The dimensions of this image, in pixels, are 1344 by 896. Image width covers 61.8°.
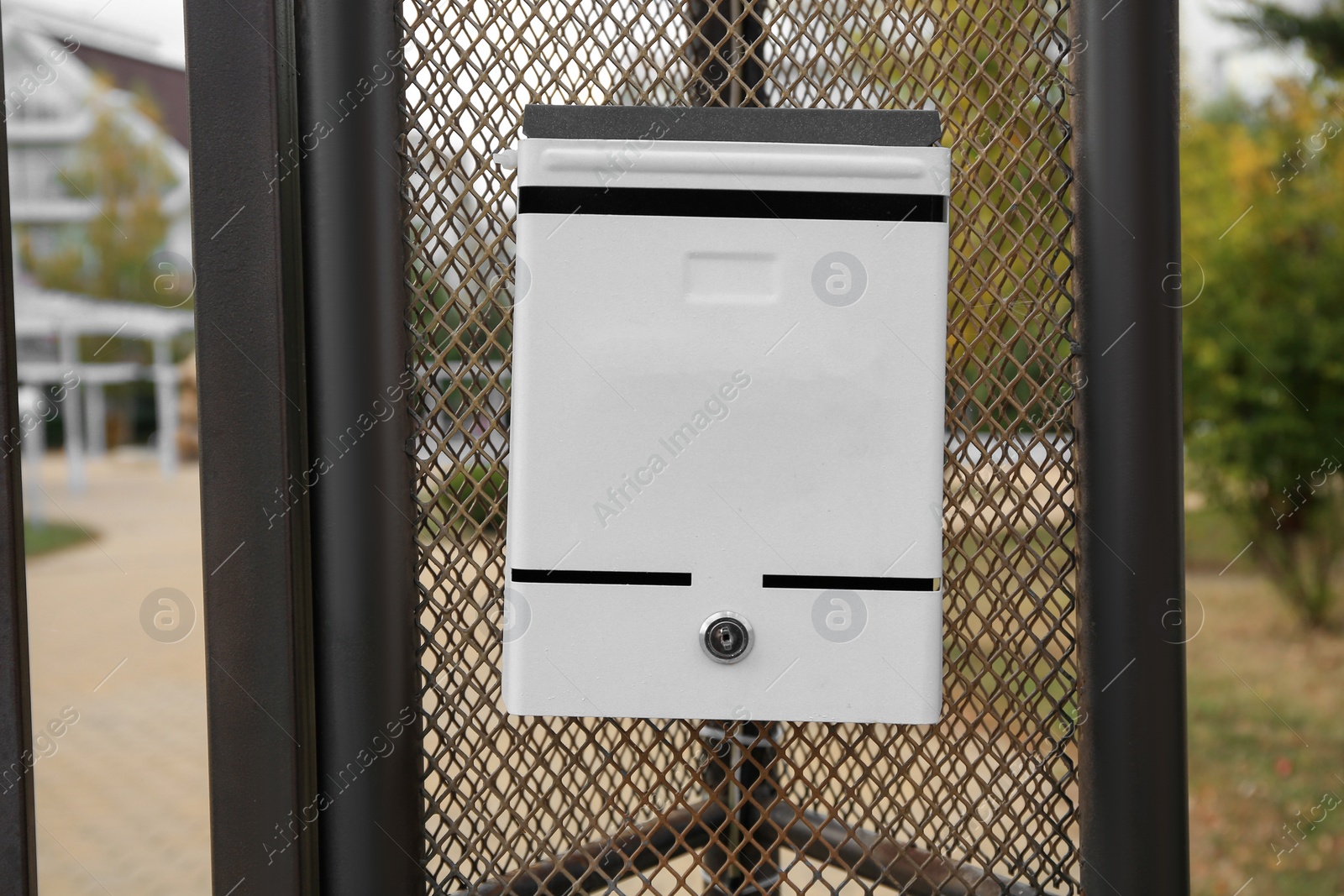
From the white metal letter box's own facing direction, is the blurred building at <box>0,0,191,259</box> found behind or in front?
behind

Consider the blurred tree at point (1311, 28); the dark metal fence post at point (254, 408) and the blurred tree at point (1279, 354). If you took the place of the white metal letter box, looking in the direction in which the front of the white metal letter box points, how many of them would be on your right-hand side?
1

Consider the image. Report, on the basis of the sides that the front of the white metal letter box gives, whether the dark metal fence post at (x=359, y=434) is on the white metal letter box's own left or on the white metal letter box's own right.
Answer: on the white metal letter box's own right

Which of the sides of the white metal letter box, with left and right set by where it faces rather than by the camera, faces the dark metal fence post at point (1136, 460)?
left

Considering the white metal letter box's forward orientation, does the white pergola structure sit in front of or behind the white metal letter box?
behind

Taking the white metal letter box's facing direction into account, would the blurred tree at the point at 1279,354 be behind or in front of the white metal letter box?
behind

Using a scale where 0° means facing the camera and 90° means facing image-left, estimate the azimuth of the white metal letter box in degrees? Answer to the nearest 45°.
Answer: approximately 0°

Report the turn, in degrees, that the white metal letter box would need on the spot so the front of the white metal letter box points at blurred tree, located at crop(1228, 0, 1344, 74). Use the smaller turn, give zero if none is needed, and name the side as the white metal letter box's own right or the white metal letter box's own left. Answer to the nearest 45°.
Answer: approximately 135° to the white metal letter box's own left

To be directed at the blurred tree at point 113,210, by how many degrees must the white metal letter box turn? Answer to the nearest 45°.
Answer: approximately 135° to its right

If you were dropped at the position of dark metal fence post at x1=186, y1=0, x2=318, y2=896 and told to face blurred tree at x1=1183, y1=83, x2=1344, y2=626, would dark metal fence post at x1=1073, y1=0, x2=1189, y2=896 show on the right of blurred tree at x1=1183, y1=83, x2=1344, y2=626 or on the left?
right
